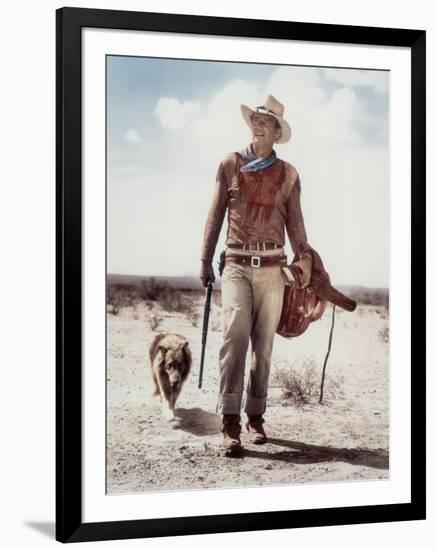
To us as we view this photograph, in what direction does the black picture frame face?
facing the viewer and to the right of the viewer
